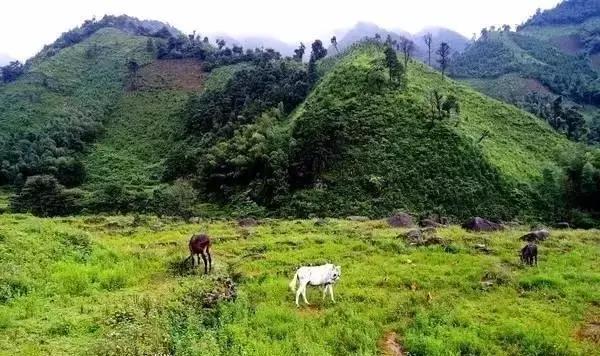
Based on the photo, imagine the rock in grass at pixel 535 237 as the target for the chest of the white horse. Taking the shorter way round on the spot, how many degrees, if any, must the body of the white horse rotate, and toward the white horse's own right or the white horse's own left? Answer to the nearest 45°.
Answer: approximately 45° to the white horse's own left

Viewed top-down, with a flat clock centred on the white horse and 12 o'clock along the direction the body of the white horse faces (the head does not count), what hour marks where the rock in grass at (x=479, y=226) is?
The rock in grass is roughly at 10 o'clock from the white horse.

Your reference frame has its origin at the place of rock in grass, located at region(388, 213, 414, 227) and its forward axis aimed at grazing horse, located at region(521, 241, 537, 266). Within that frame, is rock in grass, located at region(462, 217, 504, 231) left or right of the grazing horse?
left

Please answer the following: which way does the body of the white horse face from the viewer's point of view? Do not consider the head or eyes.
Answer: to the viewer's right

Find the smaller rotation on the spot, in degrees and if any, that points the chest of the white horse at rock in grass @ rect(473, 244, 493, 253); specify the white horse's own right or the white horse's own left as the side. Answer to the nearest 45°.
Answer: approximately 45° to the white horse's own left

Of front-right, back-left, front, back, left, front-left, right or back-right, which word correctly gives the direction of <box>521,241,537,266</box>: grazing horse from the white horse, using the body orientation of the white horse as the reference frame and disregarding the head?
front-left

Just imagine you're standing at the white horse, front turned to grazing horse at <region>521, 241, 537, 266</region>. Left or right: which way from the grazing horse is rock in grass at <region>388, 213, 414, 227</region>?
left

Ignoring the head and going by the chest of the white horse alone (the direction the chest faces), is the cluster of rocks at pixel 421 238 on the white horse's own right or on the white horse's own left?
on the white horse's own left

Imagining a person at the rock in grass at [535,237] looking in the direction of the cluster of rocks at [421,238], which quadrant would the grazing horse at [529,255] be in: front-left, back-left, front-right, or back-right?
front-left

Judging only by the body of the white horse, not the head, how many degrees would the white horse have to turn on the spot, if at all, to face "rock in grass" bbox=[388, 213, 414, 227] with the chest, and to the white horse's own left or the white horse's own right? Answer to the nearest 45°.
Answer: approximately 90° to the white horse's own left

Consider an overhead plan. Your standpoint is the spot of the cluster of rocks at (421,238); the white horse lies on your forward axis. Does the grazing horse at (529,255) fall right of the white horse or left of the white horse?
left
